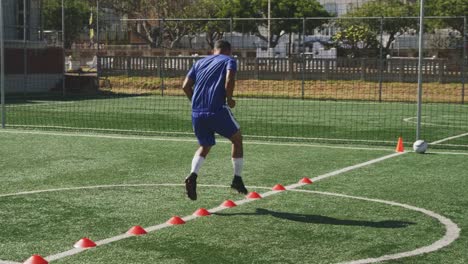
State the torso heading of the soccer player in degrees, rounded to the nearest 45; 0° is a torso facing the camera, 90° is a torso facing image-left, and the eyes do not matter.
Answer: approximately 225°

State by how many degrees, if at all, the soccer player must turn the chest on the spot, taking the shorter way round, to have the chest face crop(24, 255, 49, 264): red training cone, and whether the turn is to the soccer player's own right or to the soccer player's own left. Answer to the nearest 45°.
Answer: approximately 180°

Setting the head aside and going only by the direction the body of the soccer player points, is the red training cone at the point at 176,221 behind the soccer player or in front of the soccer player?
behind

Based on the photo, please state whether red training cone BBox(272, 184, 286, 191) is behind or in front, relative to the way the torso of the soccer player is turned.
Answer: in front

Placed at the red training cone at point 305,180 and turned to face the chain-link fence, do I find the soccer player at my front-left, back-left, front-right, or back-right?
back-left

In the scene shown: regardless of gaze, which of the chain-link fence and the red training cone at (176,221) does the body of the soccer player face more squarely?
the chain-link fence

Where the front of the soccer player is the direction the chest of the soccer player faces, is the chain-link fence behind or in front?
in front

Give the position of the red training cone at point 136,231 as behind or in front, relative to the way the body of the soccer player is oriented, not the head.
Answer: behind

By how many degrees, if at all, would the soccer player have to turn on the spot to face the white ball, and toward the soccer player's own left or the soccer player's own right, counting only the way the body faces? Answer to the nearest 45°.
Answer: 0° — they already face it
